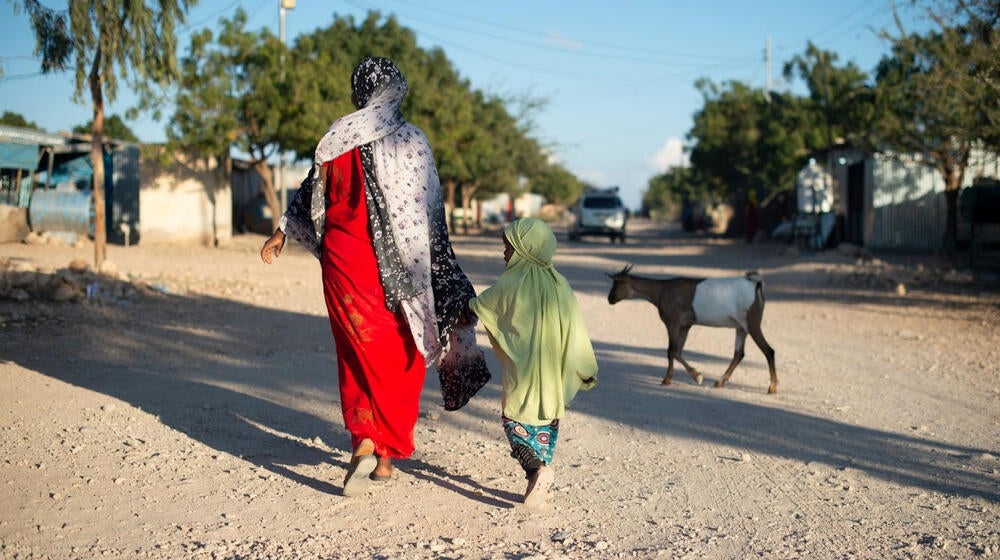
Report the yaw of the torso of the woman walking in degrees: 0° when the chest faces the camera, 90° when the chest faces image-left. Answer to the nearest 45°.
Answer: approximately 180°

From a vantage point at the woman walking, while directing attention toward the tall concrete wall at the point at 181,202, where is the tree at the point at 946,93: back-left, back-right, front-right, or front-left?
front-right

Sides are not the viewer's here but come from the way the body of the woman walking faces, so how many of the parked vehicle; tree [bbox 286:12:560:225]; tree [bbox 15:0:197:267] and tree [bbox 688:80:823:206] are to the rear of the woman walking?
0

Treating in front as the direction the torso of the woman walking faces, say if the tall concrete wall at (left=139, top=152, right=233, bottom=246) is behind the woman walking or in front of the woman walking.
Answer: in front

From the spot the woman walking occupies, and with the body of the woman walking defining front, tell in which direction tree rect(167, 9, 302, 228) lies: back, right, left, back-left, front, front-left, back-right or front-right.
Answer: front

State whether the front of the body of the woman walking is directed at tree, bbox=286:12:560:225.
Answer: yes

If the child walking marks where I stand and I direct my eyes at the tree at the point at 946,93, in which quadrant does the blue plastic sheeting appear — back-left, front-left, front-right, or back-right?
front-left

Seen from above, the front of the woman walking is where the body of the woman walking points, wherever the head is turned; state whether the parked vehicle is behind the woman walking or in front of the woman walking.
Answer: in front

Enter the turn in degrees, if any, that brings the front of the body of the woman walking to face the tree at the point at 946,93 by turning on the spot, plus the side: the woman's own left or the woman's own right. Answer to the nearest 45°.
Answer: approximately 45° to the woman's own right

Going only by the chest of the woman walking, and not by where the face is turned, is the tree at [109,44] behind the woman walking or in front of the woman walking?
in front

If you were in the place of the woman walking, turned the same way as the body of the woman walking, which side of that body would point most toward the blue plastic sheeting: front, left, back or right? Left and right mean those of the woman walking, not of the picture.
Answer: front

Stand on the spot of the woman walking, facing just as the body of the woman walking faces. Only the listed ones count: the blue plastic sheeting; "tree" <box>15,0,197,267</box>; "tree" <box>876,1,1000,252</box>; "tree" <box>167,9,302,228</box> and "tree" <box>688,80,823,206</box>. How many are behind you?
0

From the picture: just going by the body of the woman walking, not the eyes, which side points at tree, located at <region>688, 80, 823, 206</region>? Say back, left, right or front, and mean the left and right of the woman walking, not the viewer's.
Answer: front

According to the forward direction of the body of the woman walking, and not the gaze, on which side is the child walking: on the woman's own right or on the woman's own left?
on the woman's own right
